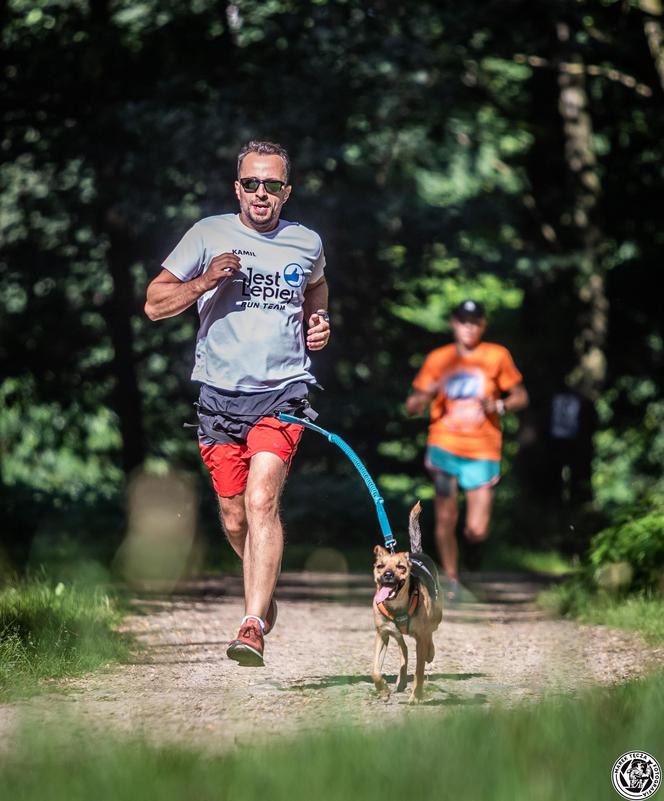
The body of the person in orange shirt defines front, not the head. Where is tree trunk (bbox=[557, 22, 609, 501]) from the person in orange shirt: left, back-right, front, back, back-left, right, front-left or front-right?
back

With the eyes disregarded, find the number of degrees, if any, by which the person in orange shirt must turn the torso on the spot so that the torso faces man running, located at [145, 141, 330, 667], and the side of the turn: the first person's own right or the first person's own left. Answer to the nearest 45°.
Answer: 0° — they already face them

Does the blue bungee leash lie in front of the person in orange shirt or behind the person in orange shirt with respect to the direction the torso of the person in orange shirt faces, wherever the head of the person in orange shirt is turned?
in front

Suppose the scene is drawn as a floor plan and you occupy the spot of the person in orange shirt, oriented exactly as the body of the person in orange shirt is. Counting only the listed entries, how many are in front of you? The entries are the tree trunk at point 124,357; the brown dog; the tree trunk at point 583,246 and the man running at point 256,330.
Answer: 2

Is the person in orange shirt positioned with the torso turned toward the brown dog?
yes

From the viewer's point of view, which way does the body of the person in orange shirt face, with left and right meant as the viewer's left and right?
facing the viewer

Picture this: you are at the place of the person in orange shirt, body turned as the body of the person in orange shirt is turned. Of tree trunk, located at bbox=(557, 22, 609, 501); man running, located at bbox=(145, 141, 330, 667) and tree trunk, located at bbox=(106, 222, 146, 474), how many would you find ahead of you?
1

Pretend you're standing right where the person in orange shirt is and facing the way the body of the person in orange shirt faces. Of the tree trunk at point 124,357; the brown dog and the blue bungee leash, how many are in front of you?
2

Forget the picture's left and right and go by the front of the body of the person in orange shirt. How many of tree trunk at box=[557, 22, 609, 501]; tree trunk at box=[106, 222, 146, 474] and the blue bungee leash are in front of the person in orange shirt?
1

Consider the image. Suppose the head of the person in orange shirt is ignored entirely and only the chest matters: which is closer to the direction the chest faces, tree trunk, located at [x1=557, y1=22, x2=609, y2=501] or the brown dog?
the brown dog
